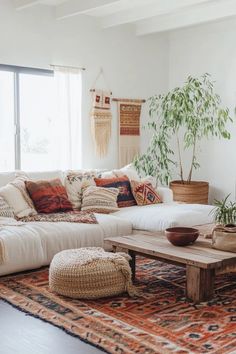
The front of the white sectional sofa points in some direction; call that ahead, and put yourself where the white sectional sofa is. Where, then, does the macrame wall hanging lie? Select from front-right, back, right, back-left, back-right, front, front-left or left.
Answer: back-left

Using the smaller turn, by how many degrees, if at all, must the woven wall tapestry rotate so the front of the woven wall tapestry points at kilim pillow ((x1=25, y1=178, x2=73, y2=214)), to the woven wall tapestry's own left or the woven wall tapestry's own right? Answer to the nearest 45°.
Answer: approximately 45° to the woven wall tapestry's own right

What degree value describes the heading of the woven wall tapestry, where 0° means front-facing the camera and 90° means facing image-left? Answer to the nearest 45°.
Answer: approximately 315°

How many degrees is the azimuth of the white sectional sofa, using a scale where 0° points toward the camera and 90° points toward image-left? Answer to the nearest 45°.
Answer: approximately 315°

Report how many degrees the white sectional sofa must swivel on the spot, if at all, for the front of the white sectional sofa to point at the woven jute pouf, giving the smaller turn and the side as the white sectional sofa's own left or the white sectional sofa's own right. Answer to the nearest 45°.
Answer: approximately 45° to the white sectional sofa's own right

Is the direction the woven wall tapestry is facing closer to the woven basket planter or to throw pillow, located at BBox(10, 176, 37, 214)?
the woven basket planter
